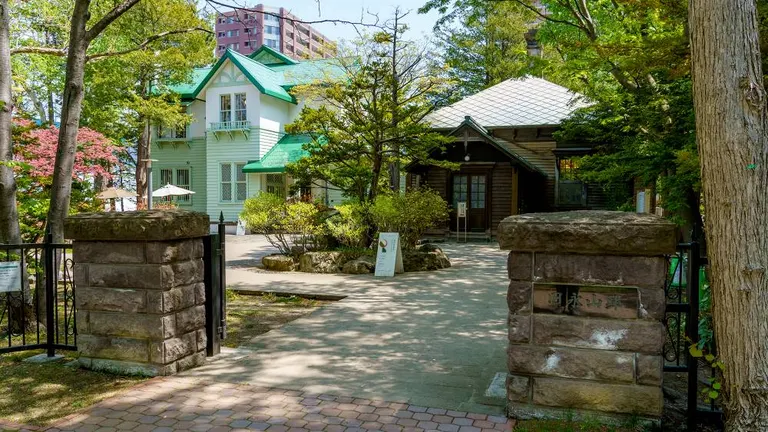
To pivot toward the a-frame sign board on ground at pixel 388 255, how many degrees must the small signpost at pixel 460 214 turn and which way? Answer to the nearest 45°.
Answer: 0° — it already faces it

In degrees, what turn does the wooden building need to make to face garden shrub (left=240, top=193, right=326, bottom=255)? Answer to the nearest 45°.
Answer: approximately 45° to its right

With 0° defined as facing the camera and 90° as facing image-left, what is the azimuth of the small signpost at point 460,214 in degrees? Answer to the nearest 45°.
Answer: approximately 0°

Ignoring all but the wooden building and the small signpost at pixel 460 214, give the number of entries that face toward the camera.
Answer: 2

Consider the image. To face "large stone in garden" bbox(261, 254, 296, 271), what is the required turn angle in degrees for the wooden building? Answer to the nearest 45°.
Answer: approximately 45° to its right

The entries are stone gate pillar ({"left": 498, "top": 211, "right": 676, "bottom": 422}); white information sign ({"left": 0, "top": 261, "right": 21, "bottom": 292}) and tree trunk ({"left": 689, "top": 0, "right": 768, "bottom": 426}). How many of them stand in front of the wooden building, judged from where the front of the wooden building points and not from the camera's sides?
3

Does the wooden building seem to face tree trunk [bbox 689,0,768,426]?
yes

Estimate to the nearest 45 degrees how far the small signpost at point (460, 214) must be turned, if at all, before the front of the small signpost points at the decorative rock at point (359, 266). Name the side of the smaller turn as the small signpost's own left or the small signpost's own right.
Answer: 0° — it already faces it
